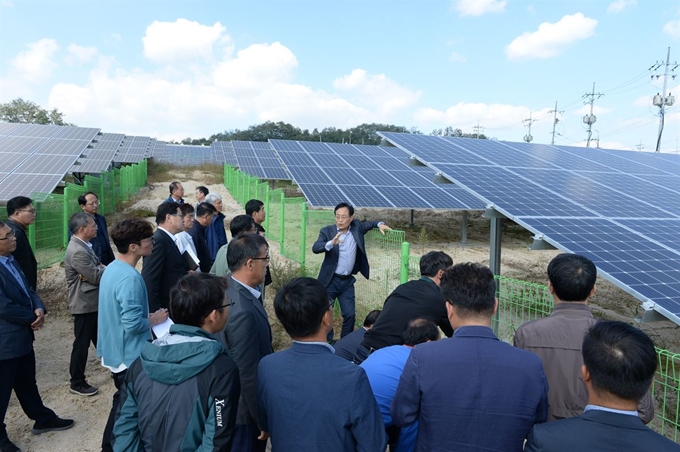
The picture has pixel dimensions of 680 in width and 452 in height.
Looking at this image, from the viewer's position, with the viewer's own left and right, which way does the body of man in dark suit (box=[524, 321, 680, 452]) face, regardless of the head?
facing away from the viewer

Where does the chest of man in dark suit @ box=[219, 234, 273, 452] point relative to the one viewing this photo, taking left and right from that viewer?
facing to the right of the viewer

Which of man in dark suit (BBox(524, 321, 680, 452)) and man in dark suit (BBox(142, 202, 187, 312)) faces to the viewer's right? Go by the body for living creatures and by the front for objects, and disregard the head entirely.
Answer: man in dark suit (BBox(142, 202, 187, 312))

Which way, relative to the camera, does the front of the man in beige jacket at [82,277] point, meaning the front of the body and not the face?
to the viewer's right

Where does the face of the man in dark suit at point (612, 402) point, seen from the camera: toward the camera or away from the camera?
away from the camera

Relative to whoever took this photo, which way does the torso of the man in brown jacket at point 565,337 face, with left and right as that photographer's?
facing away from the viewer

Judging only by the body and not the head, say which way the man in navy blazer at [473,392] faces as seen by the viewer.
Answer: away from the camera

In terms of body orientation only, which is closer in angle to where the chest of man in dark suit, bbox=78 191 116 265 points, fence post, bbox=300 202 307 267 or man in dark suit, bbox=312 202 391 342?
the man in dark suit

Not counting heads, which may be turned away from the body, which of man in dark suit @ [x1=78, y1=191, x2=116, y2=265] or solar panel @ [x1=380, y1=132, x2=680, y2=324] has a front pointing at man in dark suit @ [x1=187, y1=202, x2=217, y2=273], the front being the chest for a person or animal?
man in dark suit @ [x1=78, y1=191, x2=116, y2=265]

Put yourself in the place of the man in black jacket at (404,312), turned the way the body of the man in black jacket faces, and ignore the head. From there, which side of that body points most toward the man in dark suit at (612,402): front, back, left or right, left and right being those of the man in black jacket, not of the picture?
right

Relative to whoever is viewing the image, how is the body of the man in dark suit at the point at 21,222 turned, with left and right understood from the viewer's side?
facing to the right of the viewer

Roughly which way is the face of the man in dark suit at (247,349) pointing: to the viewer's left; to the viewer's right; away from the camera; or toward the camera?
to the viewer's right

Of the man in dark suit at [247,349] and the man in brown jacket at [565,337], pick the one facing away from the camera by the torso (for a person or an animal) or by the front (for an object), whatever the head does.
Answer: the man in brown jacket

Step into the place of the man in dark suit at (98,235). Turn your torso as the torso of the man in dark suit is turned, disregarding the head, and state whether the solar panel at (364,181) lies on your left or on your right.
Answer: on your left

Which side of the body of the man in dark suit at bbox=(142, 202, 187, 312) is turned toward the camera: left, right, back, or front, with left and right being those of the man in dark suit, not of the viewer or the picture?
right

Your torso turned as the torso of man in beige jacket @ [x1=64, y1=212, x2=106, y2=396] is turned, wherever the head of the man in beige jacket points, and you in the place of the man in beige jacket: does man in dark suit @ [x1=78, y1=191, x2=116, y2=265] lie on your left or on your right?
on your left

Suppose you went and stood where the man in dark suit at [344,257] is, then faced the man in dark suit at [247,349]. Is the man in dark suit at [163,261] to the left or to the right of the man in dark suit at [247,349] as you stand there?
right
